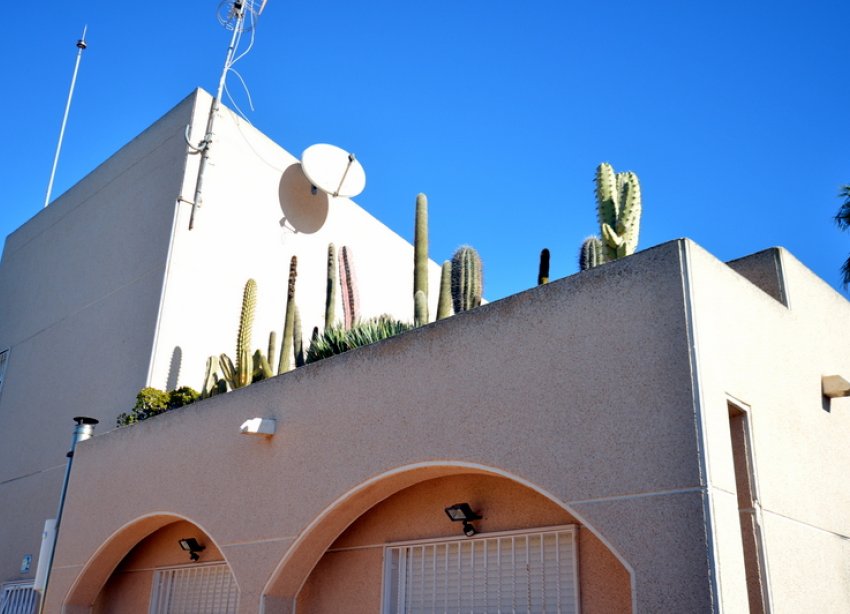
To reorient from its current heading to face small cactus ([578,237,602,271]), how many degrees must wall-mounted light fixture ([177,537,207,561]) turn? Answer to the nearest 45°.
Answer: approximately 90° to its left

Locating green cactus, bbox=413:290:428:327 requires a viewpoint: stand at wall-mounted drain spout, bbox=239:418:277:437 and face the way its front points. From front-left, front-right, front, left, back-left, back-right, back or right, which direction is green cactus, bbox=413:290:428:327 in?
back-left

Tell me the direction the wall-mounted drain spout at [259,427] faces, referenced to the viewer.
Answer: facing the viewer and to the left of the viewer

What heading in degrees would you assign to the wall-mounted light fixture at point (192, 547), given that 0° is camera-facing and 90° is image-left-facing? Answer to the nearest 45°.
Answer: approximately 45°

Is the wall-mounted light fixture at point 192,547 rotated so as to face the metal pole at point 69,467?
no

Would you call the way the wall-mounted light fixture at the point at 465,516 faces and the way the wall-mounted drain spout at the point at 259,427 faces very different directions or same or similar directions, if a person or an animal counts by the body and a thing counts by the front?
same or similar directions

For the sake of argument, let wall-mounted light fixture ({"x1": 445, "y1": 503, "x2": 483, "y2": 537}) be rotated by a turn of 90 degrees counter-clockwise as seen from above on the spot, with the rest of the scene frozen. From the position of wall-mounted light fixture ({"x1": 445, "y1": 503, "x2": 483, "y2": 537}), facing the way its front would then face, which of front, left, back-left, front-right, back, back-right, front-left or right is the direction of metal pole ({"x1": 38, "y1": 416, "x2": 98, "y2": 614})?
back

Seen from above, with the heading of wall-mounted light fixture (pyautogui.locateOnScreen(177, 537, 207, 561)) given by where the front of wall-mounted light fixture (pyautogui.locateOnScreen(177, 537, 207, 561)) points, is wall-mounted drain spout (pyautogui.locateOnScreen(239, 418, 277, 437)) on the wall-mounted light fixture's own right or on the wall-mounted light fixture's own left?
on the wall-mounted light fixture's own left

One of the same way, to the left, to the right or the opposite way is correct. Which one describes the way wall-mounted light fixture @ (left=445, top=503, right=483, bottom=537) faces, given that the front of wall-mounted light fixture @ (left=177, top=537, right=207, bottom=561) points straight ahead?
the same way

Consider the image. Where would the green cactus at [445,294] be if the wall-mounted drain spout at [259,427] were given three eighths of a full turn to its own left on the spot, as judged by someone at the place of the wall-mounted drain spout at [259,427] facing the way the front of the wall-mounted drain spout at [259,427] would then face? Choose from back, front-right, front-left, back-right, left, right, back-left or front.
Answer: front

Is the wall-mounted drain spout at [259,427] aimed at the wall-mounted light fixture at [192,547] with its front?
no

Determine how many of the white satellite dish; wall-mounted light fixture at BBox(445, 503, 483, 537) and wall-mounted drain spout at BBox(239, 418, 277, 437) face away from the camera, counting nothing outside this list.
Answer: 0

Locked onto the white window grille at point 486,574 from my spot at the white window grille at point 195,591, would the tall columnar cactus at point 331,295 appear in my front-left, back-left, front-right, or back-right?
front-left

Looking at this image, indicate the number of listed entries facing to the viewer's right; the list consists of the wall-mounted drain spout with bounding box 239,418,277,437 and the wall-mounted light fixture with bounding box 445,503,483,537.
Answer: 0

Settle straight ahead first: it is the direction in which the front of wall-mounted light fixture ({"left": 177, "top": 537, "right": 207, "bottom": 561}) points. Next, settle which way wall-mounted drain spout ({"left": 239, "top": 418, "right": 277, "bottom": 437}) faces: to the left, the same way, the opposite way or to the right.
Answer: the same way
